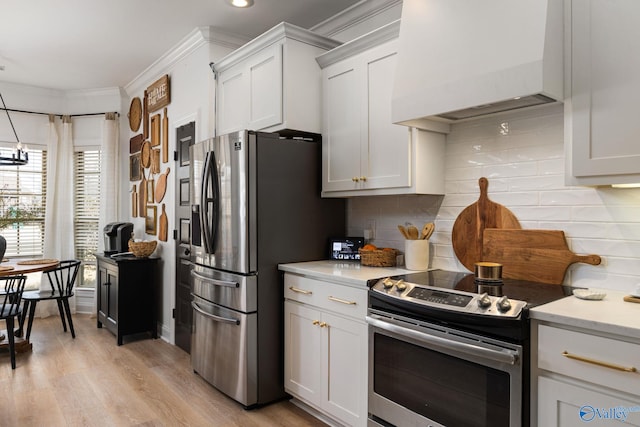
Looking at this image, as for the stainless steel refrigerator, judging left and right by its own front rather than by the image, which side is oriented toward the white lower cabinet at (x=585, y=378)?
left

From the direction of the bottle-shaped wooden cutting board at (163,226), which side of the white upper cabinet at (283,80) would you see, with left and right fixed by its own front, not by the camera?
right

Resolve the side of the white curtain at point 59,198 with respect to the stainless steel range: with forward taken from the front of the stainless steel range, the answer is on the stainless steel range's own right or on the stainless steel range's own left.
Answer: on the stainless steel range's own right

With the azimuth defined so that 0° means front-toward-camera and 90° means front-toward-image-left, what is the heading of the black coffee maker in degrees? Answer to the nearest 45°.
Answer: approximately 45°

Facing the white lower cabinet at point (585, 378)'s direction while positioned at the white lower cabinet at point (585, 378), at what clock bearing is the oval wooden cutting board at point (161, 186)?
The oval wooden cutting board is roughly at 2 o'clock from the white lower cabinet.

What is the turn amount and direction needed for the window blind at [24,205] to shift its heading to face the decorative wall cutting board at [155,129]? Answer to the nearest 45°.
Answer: approximately 45° to its left

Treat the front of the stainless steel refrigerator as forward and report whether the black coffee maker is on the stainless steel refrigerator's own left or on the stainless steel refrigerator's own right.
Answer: on the stainless steel refrigerator's own right

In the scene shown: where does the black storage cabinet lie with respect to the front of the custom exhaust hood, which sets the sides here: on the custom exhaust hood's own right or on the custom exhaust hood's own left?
on the custom exhaust hood's own right

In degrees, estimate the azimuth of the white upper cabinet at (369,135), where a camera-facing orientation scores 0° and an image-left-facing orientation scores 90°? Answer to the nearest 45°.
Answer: approximately 45°

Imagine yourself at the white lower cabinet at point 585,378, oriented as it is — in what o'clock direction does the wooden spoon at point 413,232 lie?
The wooden spoon is roughly at 3 o'clock from the white lower cabinet.

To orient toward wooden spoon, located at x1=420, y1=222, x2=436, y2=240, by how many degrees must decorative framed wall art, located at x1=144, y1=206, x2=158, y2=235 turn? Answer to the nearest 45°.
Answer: approximately 90° to its left

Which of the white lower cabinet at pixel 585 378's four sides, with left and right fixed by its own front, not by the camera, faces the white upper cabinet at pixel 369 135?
right

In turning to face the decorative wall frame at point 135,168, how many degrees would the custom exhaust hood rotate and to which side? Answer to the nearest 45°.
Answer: approximately 90° to its right

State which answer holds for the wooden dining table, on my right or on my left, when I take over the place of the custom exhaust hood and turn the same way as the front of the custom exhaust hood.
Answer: on my right
